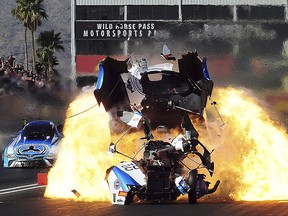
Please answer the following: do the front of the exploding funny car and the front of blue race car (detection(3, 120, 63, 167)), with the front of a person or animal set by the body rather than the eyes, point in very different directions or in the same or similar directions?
same or similar directions

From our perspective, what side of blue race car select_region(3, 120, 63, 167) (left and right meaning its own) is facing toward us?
front

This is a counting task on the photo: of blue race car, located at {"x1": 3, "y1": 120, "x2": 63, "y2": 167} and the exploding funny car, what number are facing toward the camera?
2

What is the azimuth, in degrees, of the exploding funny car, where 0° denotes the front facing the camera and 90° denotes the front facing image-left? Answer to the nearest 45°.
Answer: approximately 0°
